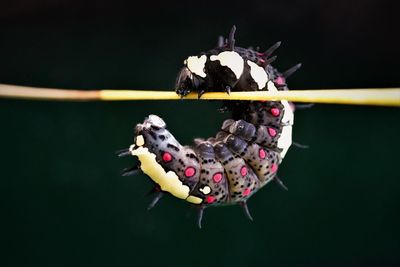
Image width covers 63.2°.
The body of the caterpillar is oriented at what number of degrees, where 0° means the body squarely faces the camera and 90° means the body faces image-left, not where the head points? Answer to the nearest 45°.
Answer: approximately 90°
